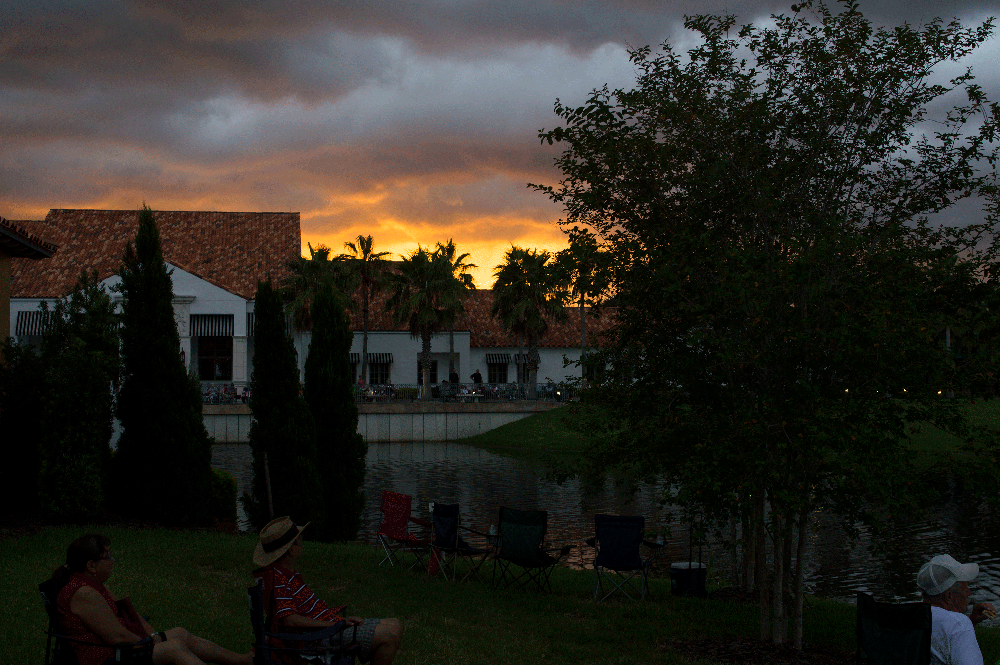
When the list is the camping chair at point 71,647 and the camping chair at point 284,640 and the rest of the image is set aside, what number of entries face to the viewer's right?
2

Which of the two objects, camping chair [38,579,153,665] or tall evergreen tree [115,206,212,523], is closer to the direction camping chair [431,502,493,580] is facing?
the tall evergreen tree

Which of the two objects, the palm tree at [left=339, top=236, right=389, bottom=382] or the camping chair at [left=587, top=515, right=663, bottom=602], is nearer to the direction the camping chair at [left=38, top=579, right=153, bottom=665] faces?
the camping chair

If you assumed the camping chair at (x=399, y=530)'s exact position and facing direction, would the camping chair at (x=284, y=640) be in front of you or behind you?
behind

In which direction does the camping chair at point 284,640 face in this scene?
to the viewer's right

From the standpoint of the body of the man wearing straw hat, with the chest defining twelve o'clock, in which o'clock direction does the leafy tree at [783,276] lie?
The leafy tree is roughly at 11 o'clock from the man wearing straw hat.

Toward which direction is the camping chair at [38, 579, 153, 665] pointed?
to the viewer's right

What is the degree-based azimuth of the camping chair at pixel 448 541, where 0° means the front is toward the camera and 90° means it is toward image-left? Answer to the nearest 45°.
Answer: approximately 225°

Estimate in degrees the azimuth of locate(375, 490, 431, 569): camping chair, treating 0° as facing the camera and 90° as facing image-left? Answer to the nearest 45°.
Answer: approximately 225°
